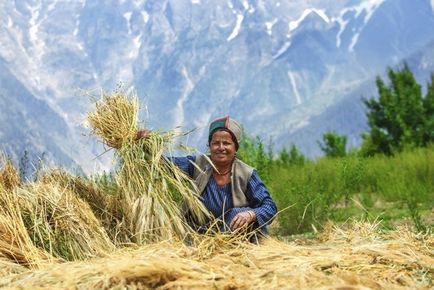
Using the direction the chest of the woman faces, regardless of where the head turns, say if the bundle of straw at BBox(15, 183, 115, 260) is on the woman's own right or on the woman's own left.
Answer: on the woman's own right

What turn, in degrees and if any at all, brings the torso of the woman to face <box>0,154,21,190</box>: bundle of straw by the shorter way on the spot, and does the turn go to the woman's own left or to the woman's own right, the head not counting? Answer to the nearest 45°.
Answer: approximately 90° to the woman's own right

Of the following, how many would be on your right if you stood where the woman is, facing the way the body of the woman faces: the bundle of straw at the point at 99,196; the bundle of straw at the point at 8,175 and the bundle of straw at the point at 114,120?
3

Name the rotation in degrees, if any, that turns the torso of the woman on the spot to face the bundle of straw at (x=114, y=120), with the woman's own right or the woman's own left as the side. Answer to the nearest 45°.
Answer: approximately 90° to the woman's own right

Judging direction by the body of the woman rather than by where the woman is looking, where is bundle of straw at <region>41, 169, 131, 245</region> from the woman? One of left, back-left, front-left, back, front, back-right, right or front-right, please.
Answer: right

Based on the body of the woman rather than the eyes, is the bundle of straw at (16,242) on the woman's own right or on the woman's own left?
on the woman's own right

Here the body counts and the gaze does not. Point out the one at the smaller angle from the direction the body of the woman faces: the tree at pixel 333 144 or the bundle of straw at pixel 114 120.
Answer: the bundle of straw

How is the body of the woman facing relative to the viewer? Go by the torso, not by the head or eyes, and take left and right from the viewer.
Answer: facing the viewer
